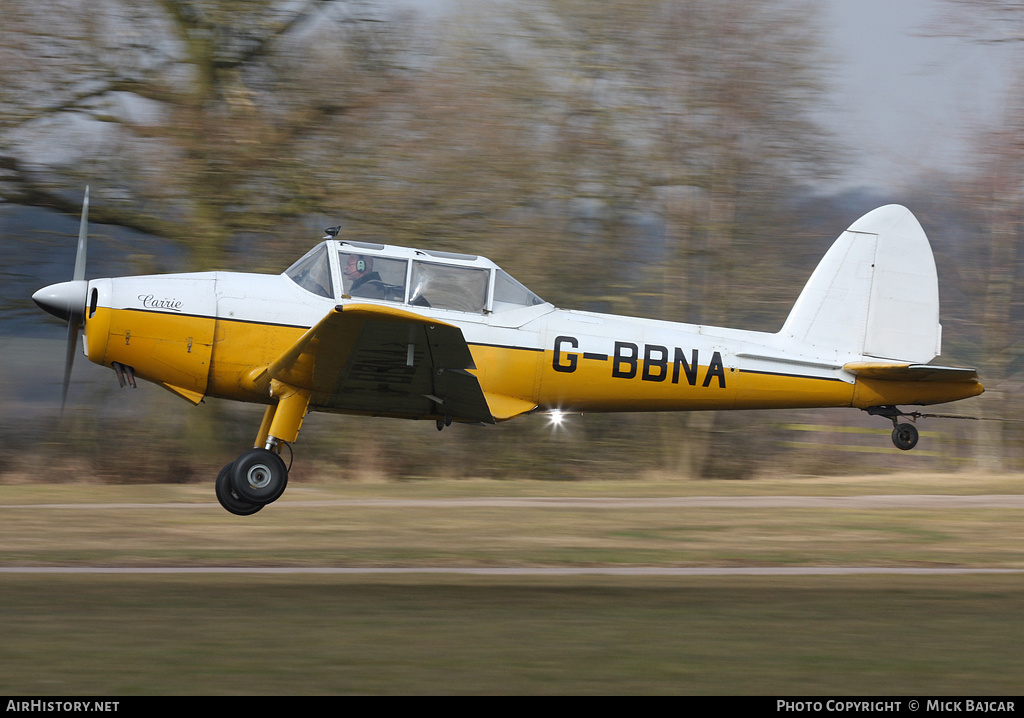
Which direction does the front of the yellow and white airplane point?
to the viewer's left

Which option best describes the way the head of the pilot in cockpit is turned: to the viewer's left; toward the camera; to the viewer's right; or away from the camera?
to the viewer's left

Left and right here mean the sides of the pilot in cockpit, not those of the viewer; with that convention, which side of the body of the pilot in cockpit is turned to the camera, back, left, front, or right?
left
